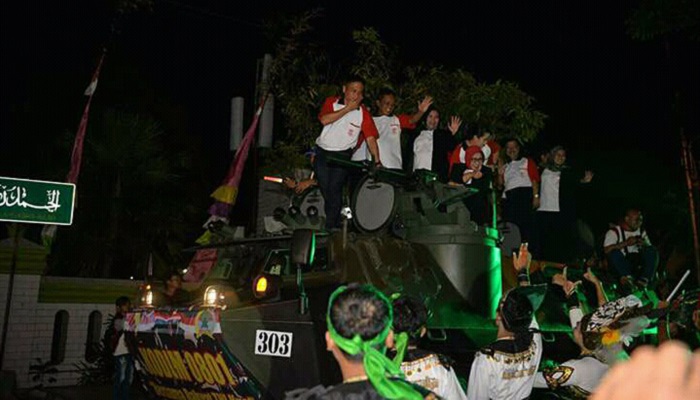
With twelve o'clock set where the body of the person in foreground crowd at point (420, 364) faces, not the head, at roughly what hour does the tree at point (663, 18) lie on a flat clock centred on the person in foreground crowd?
The tree is roughly at 1 o'clock from the person in foreground crowd.

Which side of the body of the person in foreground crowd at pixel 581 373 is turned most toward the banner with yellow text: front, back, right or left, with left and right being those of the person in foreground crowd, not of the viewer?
left

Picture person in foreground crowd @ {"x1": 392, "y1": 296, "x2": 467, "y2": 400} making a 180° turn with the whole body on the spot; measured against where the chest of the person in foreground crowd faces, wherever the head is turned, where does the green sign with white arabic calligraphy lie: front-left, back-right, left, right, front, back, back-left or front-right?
back-right

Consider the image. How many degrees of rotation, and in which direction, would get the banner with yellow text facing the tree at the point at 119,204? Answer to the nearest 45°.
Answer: approximately 135° to its right

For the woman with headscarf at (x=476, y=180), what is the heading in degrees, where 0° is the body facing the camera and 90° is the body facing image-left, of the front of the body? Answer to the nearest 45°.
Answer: approximately 45°

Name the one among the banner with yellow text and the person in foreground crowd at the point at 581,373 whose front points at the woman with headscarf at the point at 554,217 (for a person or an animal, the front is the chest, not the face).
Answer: the person in foreground crowd

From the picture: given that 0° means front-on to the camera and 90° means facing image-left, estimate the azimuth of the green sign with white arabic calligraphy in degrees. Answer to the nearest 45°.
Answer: approximately 0°

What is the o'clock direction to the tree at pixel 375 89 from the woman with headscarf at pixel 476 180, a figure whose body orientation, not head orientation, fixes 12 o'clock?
The tree is roughly at 4 o'clock from the woman with headscarf.

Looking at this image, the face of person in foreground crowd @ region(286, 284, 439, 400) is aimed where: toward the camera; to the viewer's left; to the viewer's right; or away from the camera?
away from the camera

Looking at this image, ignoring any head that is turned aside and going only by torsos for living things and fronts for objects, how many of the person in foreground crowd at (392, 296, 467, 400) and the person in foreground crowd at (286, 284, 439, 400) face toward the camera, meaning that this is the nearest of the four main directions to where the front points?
0

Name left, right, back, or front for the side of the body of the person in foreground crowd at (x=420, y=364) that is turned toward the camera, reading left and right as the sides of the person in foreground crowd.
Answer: back

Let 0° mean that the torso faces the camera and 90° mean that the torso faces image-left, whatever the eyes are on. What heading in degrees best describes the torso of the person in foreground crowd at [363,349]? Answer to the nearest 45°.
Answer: approximately 180°

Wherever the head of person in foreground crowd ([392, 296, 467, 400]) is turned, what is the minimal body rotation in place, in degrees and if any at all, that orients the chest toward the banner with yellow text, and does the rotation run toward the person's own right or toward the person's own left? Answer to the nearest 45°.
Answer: approximately 45° to the person's own left

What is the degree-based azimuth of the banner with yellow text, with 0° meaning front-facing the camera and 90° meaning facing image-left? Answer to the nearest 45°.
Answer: approximately 45°

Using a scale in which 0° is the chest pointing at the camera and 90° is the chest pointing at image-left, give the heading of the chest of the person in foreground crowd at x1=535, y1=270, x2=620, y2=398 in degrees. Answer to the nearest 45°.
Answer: approximately 180°

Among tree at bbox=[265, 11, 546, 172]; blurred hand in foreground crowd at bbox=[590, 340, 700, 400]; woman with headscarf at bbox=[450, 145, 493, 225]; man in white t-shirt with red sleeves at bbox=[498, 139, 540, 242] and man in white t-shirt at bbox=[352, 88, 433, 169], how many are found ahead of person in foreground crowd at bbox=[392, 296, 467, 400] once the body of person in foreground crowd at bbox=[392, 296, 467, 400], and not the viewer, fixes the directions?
4
